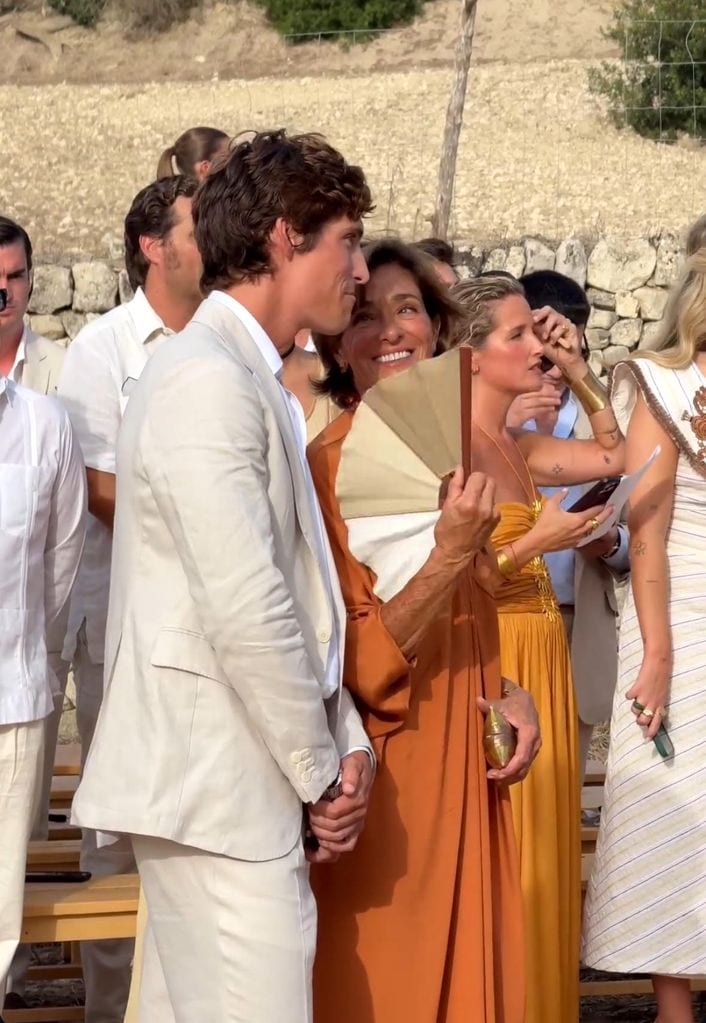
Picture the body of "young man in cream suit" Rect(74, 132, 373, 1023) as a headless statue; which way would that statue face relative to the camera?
to the viewer's right

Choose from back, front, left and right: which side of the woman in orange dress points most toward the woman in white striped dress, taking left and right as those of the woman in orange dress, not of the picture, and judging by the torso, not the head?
left

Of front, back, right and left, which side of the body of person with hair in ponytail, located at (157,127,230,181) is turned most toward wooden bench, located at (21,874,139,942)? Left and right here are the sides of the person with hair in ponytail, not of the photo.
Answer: right

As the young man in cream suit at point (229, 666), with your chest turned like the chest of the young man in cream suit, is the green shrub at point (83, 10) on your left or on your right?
on your left

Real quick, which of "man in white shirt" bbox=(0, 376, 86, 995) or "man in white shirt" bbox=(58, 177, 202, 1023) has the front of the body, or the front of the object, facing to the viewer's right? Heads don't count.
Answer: "man in white shirt" bbox=(58, 177, 202, 1023)

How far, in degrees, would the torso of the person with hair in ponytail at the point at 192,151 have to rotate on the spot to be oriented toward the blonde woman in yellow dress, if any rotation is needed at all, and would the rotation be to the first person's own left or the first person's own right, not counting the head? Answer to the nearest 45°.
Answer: approximately 90° to the first person's own right

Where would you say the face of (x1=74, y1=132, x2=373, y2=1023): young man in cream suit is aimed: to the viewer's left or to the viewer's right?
to the viewer's right

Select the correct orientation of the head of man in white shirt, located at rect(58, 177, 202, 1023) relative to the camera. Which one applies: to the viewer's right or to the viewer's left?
to the viewer's right

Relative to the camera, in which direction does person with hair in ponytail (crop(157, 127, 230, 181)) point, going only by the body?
to the viewer's right
